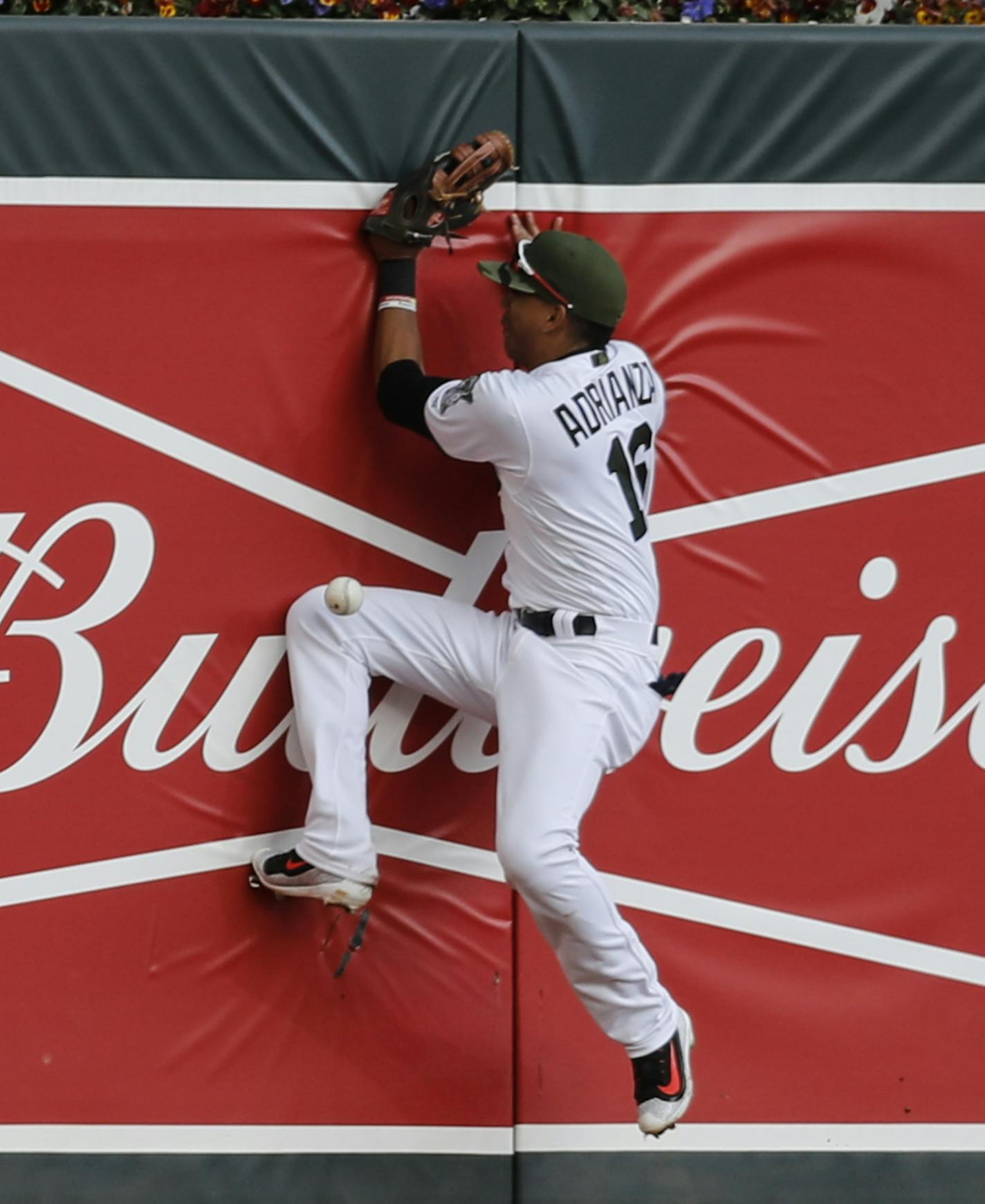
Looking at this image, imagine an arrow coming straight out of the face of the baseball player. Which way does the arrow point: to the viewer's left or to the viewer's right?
to the viewer's left

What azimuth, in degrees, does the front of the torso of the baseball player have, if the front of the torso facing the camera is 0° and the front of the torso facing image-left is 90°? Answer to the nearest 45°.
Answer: approximately 135°
